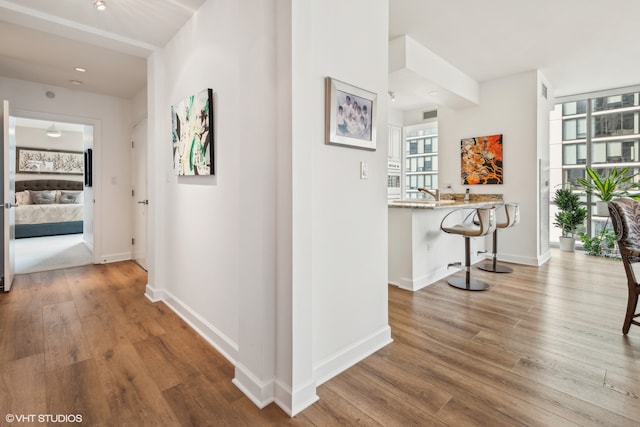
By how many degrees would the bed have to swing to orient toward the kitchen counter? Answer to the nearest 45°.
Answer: approximately 45° to its left

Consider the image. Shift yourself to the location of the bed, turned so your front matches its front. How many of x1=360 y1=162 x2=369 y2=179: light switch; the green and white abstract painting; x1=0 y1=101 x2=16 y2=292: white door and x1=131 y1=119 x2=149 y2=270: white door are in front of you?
4

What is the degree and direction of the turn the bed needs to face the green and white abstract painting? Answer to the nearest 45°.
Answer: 0° — it already faces it

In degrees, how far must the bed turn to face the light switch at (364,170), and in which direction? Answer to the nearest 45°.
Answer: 0° — it already faces it

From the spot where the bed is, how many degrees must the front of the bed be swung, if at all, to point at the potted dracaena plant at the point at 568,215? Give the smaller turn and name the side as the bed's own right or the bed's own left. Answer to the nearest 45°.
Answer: approximately 45° to the bed's own left

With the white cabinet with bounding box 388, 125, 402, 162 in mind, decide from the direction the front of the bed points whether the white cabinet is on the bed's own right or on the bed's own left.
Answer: on the bed's own left

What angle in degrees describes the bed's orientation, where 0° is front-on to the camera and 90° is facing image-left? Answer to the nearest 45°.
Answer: approximately 0°
